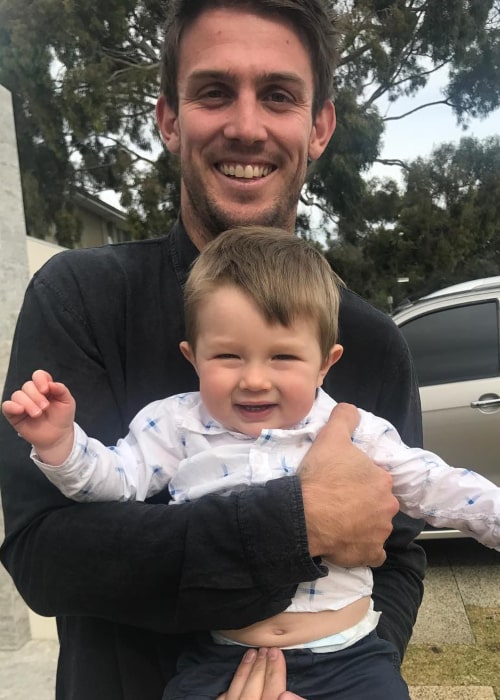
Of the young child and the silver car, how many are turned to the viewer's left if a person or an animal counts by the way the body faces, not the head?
1

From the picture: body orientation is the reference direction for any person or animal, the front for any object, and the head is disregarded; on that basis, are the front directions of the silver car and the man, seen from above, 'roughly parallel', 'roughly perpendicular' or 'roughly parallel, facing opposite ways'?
roughly perpendicular

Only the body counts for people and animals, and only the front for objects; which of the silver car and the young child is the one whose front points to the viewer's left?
the silver car

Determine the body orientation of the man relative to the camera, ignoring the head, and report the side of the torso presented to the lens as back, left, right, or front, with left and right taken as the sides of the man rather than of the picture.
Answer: front

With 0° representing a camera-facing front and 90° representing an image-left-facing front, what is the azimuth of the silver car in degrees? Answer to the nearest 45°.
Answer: approximately 90°

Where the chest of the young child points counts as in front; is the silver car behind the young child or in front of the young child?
behind

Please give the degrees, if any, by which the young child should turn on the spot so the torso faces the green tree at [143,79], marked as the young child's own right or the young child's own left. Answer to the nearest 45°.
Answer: approximately 180°

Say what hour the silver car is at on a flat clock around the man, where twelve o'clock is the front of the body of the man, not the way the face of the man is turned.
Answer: The silver car is roughly at 7 o'clock from the man.

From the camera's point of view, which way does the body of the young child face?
toward the camera

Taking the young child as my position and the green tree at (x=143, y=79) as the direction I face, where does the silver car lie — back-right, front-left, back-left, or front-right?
front-right
